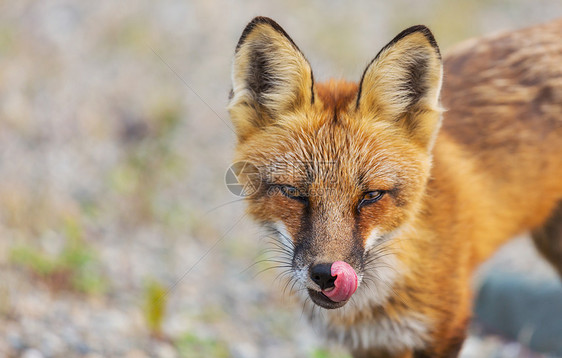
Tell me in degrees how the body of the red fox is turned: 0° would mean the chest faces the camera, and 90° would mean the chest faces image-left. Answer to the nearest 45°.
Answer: approximately 45°
